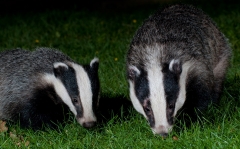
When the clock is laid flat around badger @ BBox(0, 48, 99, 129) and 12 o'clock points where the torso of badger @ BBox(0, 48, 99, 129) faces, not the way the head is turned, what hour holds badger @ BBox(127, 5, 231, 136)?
badger @ BBox(127, 5, 231, 136) is roughly at 11 o'clock from badger @ BBox(0, 48, 99, 129).

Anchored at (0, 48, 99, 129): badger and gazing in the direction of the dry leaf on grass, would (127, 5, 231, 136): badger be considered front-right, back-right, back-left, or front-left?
back-left

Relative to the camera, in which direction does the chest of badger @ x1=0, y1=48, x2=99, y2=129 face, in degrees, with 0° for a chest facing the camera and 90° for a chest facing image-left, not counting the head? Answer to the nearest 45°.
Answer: approximately 315°

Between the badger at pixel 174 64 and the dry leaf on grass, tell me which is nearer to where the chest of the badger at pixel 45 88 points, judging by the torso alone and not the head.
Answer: the badger

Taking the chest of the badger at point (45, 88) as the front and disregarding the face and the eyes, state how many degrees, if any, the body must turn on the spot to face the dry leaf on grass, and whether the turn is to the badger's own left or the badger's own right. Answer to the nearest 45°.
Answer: approximately 135° to the badger's own right
